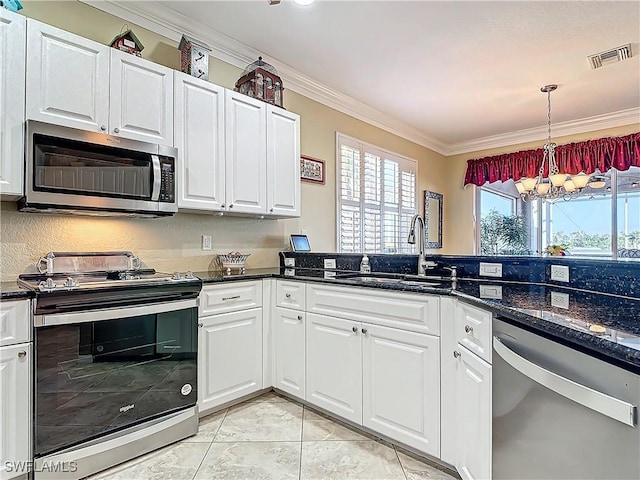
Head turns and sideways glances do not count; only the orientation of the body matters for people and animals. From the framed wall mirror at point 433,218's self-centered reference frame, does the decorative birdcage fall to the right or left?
on its right

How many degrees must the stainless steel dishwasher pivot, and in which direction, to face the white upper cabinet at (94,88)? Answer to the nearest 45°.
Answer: approximately 45° to its right

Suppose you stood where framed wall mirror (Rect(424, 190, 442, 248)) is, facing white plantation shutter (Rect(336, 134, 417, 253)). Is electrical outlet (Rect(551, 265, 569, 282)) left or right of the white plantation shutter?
left

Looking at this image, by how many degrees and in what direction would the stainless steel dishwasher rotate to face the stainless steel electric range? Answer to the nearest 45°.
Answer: approximately 45° to its right

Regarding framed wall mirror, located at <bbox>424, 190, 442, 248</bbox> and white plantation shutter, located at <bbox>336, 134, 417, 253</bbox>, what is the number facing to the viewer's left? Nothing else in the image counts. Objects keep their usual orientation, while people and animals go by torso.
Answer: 0

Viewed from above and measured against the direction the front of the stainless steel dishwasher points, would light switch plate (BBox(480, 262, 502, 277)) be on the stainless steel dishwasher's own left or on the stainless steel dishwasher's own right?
on the stainless steel dishwasher's own right

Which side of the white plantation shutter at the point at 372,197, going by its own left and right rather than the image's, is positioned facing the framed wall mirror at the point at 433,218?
left

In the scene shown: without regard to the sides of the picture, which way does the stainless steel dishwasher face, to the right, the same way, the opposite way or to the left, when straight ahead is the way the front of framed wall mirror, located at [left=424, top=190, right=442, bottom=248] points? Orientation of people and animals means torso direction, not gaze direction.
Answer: to the right

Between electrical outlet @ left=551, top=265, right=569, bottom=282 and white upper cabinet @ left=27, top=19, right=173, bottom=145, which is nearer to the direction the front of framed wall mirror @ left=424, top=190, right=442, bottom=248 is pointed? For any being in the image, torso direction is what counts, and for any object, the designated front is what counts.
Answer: the electrical outlet

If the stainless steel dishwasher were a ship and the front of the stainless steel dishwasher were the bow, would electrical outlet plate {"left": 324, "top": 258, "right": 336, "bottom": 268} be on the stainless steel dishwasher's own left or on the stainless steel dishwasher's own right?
on the stainless steel dishwasher's own right

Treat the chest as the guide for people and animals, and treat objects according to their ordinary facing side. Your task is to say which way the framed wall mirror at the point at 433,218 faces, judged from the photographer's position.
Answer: facing the viewer and to the right of the viewer

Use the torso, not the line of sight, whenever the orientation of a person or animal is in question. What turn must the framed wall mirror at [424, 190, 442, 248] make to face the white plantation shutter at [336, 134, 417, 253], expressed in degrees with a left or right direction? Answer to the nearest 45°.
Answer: approximately 90° to its right

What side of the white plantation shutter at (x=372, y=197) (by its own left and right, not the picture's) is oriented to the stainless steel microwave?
right

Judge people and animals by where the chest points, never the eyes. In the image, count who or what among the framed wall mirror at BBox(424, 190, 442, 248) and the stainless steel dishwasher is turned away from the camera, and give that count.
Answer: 0

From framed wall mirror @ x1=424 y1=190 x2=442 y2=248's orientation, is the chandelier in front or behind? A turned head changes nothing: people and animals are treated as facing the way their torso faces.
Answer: in front

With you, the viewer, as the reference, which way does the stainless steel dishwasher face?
facing the viewer and to the left of the viewer

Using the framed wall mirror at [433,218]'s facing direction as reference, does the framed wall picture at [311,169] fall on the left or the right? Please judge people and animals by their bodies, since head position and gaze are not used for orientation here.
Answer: on its right

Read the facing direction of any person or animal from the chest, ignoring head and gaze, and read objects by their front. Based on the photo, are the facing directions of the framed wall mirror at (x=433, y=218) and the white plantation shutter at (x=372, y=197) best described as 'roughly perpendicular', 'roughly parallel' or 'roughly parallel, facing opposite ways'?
roughly parallel

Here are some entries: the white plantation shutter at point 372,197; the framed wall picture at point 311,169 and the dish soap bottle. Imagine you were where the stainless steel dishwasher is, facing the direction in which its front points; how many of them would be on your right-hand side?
3
